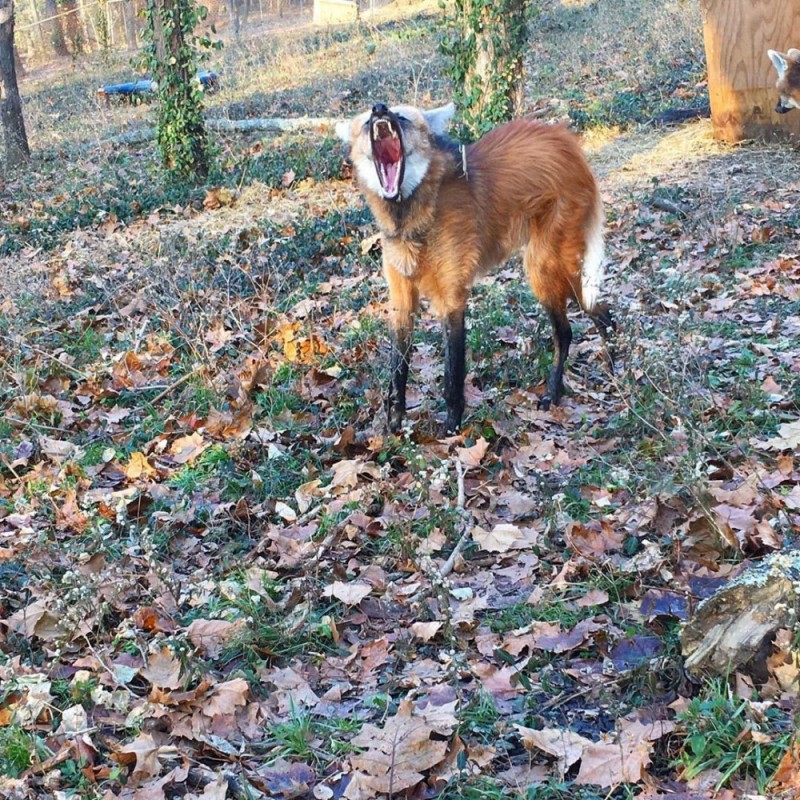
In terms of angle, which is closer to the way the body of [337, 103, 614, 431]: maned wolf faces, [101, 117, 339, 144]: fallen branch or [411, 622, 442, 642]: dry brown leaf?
the dry brown leaf

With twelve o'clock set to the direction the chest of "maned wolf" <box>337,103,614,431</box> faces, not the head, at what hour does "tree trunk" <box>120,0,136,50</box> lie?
The tree trunk is roughly at 4 o'clock from the maned wolf.

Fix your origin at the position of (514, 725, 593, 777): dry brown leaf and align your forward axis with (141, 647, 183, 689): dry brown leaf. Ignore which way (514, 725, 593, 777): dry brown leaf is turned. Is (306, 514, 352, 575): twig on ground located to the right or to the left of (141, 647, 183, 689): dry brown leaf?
right

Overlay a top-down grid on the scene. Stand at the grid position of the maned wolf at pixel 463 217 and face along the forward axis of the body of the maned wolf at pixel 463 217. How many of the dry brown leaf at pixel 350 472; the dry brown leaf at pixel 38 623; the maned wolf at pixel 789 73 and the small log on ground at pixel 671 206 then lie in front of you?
2

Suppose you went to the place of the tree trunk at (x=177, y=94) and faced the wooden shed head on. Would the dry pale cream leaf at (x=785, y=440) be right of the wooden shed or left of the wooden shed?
right

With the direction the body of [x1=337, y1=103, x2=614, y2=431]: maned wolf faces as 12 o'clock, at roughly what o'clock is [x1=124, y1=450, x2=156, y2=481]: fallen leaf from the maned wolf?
The fallen leaf is roughly at 1 o'clock from the maned wolf.

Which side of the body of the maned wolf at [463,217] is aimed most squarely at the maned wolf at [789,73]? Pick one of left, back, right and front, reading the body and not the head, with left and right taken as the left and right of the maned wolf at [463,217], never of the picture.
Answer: back

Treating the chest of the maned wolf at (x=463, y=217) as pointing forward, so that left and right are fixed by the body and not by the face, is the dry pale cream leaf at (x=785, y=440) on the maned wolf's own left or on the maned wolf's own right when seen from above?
on the maned wolf's own left

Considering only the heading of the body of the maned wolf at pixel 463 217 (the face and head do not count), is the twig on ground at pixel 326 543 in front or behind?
in front

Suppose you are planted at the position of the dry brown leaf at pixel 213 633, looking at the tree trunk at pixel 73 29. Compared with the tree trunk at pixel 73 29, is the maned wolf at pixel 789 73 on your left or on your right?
right

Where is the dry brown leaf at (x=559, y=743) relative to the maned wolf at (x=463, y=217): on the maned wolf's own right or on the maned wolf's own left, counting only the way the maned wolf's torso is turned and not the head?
on the maned wolf's own left

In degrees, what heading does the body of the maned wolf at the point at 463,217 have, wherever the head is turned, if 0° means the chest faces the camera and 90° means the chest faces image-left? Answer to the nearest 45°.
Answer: approximately 45°

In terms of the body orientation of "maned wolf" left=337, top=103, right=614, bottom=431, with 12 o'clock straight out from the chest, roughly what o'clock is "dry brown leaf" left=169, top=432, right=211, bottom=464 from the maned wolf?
The dry brown leaf is roughly at 1 o'clock from the maned wolf.

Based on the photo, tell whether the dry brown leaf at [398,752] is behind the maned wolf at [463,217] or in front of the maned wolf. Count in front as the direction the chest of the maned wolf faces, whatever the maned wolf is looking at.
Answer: in front
